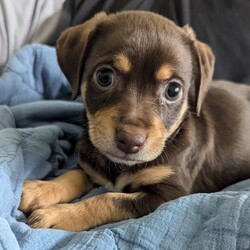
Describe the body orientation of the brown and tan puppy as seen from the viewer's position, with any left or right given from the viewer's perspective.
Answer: facing the viewer and to the left of the viewer
